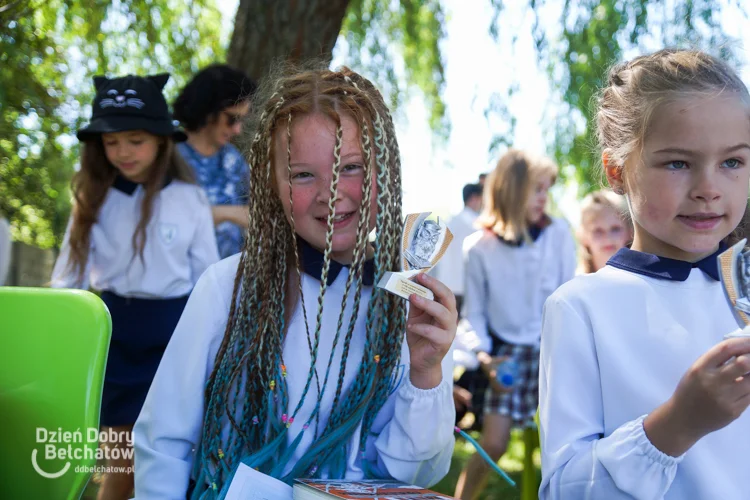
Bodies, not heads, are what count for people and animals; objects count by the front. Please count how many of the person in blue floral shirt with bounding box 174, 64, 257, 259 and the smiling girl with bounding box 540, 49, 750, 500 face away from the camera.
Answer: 0

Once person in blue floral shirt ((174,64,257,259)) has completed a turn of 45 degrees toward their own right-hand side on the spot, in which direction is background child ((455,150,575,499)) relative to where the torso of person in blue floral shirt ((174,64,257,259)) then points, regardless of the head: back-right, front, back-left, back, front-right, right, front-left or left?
left

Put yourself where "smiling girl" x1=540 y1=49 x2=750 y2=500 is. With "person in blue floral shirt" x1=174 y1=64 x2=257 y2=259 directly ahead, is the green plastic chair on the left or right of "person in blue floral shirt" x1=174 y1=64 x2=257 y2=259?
left

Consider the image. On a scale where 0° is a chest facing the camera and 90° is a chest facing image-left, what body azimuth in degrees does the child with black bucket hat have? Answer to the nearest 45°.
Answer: approximately 0°

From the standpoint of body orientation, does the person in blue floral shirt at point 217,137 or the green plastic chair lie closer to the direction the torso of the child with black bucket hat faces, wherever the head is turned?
the green plastic chair

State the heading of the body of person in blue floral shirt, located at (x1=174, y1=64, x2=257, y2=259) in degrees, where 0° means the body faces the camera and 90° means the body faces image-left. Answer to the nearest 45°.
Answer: approximately 315°

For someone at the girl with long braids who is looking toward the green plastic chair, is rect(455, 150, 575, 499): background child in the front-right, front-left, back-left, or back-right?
back-right

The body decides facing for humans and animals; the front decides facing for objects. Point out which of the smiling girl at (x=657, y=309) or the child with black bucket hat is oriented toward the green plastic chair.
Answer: the child with black bucket hat

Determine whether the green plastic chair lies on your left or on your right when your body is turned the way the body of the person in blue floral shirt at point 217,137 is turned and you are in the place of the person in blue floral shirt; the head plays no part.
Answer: on your right

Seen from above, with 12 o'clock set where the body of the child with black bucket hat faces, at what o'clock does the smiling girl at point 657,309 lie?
The smiling girl is roughly at 11 o'clock from the child with black bucket hat.

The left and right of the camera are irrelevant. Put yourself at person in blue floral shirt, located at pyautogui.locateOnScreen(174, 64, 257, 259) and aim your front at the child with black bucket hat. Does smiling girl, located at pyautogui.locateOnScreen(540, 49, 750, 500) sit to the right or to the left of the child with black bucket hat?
left

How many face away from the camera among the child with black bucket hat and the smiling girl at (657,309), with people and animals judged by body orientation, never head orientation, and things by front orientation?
0

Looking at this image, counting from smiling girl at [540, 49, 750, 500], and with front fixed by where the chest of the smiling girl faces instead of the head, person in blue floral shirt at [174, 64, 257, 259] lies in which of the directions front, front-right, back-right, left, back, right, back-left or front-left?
back
